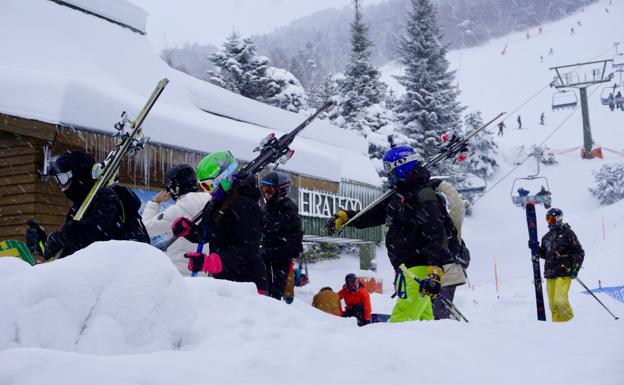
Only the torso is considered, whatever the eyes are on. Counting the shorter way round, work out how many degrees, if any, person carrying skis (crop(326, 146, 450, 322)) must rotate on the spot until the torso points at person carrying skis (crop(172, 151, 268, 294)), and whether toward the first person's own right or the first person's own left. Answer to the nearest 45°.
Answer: approximately 45° to the first person's own right

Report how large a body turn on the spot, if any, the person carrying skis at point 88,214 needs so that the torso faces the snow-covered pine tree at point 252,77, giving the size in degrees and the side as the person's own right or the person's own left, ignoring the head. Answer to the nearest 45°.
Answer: approximately 90° to the person's own right

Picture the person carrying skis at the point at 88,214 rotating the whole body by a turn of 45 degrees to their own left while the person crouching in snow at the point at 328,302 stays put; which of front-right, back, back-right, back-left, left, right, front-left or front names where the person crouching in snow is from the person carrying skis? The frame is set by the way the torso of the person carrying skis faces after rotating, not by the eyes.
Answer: back

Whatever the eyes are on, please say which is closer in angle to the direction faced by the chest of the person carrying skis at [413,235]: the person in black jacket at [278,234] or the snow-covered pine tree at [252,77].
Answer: the person in black jacket

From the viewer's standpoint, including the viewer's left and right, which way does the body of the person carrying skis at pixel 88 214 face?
facing to the left of the viewer
